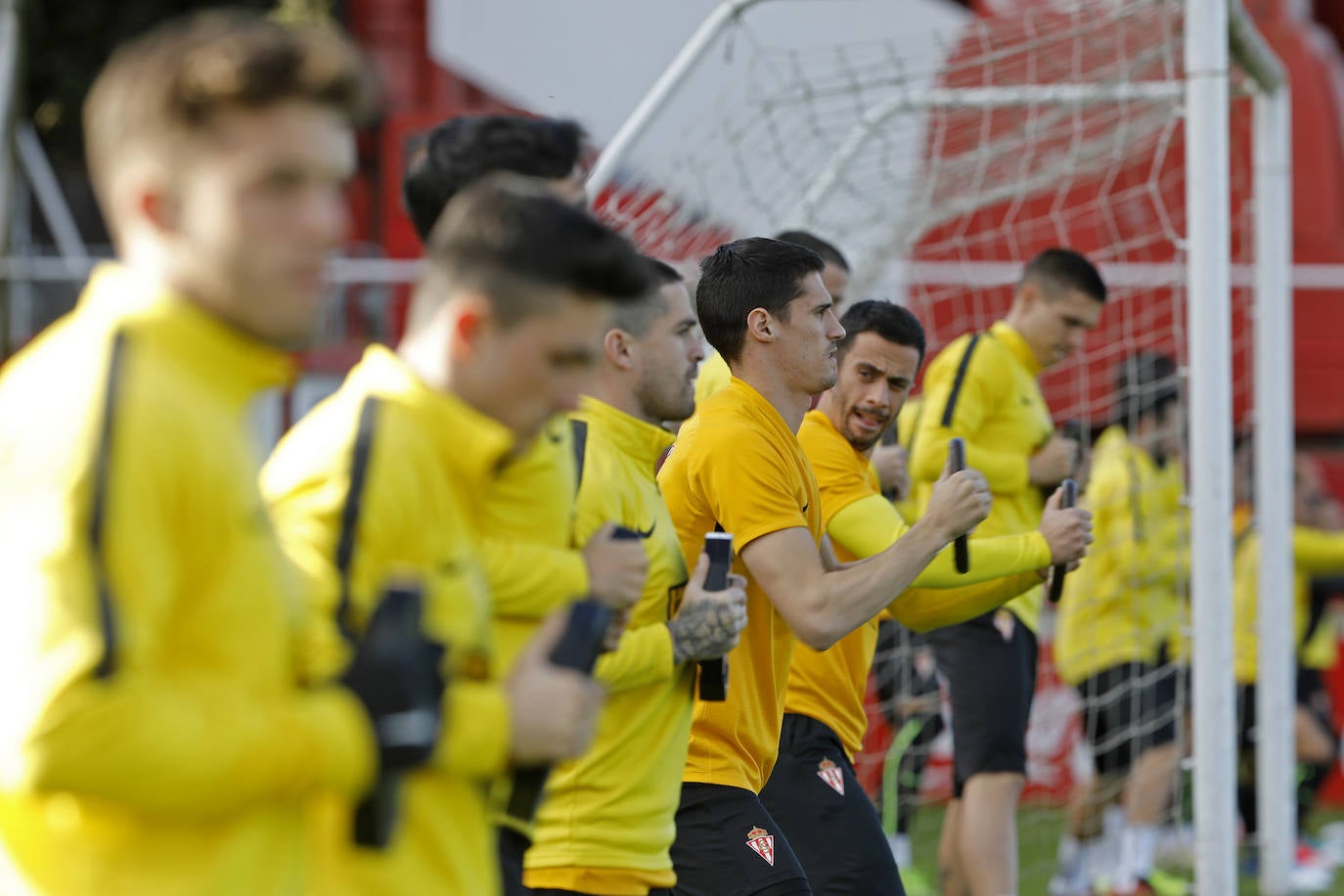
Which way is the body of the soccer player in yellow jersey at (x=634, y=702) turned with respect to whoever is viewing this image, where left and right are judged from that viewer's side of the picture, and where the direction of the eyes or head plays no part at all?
facing to the right of the viewer

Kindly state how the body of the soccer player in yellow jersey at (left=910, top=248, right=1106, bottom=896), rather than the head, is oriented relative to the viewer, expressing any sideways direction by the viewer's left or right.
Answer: facing to the right of the viewer

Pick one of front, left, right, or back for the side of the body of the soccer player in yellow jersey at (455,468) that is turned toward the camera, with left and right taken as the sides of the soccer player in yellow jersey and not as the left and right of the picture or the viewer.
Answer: right

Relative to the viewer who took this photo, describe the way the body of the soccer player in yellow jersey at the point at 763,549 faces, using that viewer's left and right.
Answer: facing to the right of the viewer

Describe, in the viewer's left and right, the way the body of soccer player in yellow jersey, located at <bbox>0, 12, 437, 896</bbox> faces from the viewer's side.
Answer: facing to the right of the viewer

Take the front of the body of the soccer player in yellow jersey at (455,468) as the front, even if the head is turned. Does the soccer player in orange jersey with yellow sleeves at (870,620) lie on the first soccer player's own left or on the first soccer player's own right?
on the first soccer player's own left

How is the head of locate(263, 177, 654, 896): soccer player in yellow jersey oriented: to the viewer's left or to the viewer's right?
to the viewer's right

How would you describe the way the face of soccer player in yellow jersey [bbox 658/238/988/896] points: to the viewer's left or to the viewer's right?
to the viewer's right

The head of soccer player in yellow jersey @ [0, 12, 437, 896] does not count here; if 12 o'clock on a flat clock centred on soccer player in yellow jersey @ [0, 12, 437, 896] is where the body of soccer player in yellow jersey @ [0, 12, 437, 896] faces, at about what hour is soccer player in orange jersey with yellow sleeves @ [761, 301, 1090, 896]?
soccer player in orange jersey with yellow sleeves @ [761, 301, 1090, 896] is roughly at 10 o'clock from soccer player in yellow jersey @ [0, 12, 437, 896].

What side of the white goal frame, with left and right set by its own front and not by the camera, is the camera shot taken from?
right

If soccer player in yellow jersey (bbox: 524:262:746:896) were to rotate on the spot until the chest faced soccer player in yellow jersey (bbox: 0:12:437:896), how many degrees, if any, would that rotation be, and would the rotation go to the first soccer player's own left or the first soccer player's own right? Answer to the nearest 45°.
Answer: approximately 90° to the first soccer player's own right
